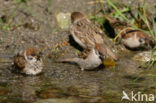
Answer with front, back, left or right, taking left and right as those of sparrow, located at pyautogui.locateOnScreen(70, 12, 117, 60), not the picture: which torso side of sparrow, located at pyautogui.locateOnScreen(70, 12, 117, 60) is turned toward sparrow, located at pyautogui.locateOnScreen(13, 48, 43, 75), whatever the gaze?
left

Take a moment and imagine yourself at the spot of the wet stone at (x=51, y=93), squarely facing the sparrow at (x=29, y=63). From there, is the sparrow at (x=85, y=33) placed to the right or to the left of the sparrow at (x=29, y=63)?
right

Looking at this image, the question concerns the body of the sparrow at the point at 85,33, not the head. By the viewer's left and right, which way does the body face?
facing away from the viewer and to the left of the viewer

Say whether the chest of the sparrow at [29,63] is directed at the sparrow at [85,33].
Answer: no

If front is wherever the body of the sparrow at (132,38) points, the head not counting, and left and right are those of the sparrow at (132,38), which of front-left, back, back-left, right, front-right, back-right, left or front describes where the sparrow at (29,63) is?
right

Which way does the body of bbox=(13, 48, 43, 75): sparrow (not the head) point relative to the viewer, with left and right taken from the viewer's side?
facing the viewer and to the right of the viewer

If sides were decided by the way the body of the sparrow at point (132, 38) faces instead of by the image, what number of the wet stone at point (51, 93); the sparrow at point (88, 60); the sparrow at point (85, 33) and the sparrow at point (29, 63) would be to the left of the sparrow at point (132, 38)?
0

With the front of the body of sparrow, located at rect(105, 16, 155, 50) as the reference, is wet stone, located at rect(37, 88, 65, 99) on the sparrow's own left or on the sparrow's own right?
on the sparrow's own right

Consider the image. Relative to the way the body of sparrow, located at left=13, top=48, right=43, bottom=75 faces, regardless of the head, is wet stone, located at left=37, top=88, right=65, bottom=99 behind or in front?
in front

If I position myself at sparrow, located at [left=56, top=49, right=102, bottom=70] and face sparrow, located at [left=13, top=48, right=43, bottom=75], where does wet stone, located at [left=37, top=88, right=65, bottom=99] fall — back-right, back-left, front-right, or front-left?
front-left

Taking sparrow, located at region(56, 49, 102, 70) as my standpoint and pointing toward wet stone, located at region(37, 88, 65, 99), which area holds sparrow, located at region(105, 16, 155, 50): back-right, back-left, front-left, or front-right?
back-left

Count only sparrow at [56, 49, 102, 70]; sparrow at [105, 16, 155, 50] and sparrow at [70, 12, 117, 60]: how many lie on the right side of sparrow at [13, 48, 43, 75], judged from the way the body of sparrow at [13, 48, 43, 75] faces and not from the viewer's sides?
0
